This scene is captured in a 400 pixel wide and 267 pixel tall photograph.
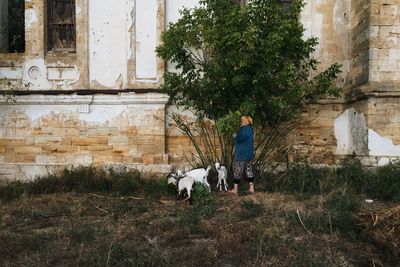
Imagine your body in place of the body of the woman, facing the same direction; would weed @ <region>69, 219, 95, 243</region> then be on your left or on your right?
on your left

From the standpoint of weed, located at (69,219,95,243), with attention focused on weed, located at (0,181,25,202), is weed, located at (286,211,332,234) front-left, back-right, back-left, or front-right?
back-right

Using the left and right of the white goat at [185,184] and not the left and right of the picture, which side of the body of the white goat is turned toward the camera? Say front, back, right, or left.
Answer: left

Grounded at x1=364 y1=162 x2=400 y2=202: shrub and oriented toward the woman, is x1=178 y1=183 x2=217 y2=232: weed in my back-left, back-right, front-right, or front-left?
front-left

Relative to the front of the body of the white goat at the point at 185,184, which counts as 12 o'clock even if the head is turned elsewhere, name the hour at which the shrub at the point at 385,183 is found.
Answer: The shrub is roughly at 6 o'clock from the white goat.

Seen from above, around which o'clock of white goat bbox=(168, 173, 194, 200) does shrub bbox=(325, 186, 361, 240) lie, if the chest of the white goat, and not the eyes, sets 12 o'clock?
The shrub is roughly at 7 o'clock from the white goat.

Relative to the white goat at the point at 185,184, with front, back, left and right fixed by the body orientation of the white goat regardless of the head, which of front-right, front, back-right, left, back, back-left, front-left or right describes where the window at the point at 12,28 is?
front-right

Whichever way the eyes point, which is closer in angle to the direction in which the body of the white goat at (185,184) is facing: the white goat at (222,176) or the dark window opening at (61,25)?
the dark window opening

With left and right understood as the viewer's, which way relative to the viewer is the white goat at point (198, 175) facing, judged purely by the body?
facing to the left of the viewer

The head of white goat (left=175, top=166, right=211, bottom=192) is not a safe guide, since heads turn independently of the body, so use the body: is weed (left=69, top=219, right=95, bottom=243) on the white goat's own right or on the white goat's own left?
on the white goat's own left

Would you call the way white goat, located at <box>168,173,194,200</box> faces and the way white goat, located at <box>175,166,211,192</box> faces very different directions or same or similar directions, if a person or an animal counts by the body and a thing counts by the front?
same or similar directions

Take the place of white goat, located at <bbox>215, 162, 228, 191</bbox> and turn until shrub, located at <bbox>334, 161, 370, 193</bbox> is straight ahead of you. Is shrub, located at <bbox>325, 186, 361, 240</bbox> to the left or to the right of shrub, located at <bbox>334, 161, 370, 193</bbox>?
right
